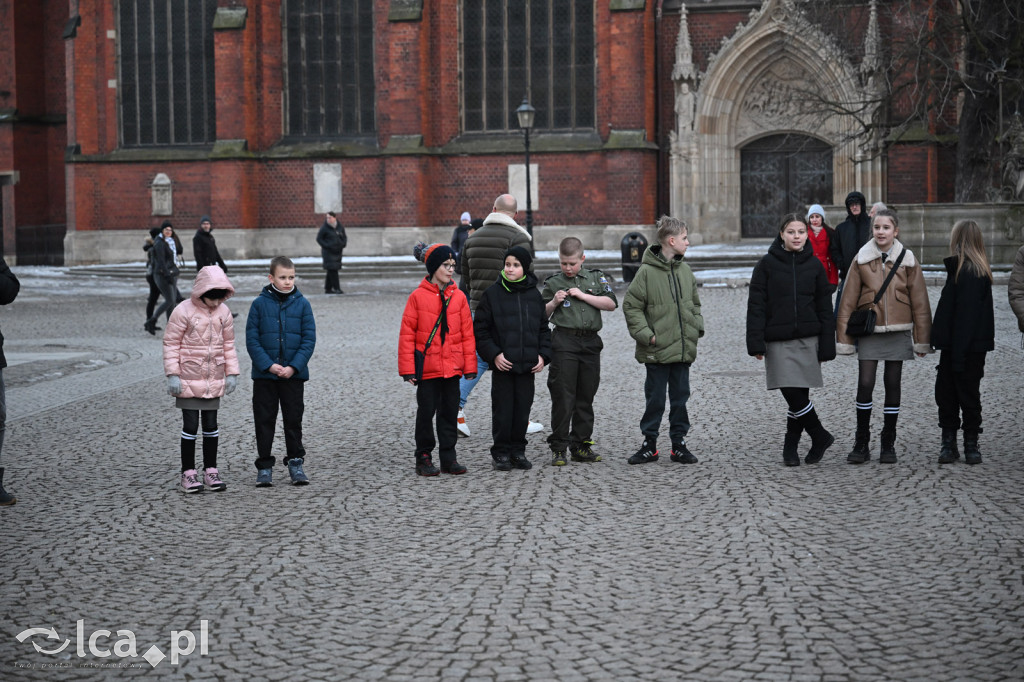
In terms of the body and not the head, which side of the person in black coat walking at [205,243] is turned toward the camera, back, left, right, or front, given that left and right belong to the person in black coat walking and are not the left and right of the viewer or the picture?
front

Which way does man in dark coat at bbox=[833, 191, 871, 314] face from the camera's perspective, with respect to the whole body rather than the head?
toward the camera

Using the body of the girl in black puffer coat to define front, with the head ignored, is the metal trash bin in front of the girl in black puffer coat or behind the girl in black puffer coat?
behind

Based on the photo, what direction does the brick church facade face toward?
toward the camera

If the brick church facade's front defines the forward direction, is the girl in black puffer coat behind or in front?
in front

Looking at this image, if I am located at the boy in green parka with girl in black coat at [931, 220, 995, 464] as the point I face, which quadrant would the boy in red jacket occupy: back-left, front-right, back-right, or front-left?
back-right

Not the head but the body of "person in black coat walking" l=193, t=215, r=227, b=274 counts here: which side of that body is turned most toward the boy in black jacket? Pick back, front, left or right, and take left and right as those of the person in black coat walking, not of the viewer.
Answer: front

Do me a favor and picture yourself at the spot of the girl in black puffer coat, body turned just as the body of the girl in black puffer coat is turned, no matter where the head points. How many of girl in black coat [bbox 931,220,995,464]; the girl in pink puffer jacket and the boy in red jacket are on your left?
1

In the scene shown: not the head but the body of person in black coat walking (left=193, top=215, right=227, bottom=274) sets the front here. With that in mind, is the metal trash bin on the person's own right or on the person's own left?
on the person's own left
